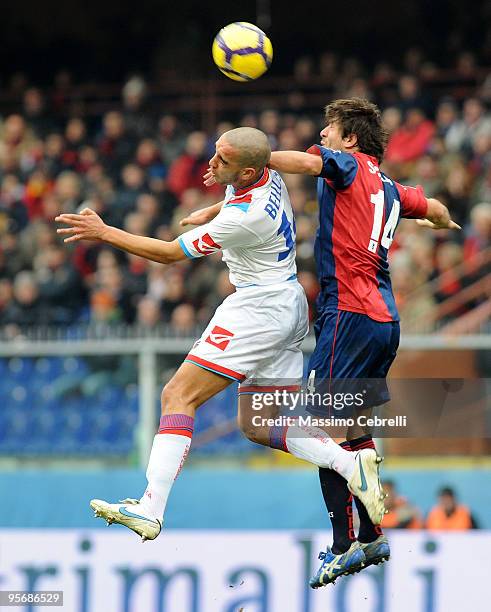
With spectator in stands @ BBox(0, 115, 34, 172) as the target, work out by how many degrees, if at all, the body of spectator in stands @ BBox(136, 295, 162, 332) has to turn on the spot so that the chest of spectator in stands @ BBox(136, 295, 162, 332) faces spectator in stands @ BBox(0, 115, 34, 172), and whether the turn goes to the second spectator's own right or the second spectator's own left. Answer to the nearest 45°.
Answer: approximately 135° to the second spectator's own right

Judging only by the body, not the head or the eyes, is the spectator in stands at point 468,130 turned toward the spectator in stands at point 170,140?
no

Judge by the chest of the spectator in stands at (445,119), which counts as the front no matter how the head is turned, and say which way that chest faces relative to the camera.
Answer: toward the camera

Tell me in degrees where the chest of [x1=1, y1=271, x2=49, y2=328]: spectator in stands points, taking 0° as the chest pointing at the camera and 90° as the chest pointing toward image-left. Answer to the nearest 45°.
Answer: approximately 0°

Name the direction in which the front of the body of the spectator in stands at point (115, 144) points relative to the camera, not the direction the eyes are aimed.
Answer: toward the camera

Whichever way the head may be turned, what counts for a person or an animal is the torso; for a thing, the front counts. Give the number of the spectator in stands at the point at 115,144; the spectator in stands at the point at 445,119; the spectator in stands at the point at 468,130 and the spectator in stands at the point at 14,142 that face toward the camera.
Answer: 4

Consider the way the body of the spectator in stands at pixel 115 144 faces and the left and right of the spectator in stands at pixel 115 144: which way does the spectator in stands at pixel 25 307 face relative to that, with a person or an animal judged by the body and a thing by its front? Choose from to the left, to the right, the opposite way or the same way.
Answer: the same way

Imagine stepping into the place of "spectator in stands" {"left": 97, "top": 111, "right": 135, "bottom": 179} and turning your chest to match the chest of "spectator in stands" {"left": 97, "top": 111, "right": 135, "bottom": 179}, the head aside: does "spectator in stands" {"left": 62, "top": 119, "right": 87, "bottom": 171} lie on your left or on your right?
on your right

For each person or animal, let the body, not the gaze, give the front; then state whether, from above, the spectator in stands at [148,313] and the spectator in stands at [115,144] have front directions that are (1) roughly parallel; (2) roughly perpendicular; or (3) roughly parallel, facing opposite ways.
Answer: roughly parallel

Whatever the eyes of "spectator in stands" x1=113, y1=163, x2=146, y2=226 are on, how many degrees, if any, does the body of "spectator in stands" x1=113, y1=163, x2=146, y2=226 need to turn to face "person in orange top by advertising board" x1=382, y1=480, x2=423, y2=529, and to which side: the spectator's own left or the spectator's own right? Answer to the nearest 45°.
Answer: approximately 45° to the spectator's own left

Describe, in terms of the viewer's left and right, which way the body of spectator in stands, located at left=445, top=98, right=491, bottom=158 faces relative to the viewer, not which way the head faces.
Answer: facing the viewer

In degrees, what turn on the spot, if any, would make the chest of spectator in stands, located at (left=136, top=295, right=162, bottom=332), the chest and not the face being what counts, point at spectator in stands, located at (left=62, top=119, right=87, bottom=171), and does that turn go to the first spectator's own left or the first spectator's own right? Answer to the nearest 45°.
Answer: approximately 180°

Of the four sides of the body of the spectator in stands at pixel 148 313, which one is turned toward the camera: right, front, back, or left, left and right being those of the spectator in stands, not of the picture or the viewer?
front
